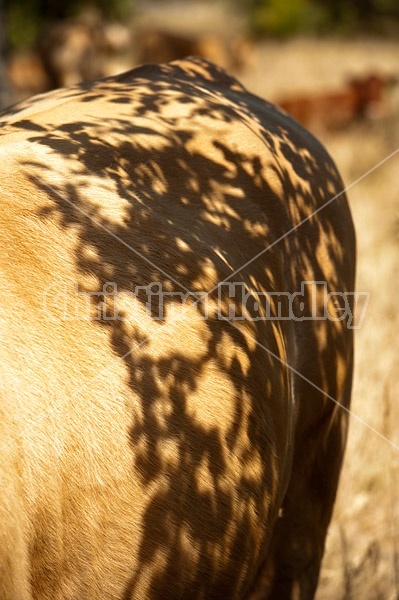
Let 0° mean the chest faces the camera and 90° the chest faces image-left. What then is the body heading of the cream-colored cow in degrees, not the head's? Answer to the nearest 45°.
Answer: approximately 135°

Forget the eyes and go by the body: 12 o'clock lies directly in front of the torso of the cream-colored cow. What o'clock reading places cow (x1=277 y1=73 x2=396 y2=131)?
The cow is roughly at 2 o'clock from the cream-colored cow.
